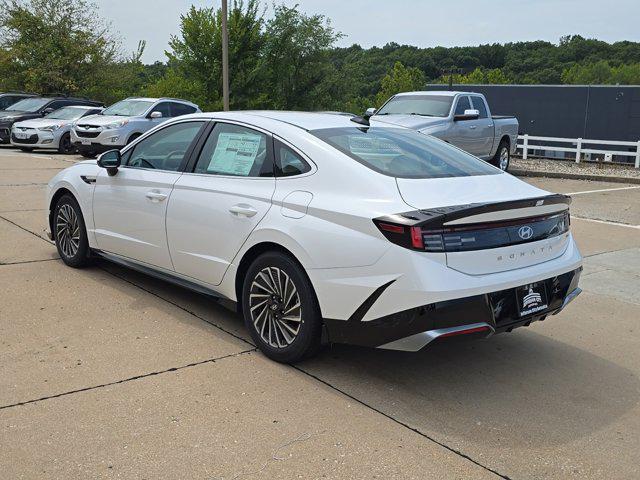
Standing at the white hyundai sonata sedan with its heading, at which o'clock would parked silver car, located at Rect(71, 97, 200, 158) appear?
The parked silver car is roughly at 1 o'clock from the white hyundai sonata sedan.

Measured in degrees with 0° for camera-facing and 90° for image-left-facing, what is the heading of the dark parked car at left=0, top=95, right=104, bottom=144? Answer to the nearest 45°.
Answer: approximately 45°

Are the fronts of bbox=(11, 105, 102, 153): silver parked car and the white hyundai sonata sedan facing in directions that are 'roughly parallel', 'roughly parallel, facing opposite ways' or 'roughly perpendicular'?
roughly perpendicular

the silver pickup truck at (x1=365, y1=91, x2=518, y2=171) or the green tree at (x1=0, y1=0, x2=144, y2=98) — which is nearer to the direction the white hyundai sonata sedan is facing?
the green tree

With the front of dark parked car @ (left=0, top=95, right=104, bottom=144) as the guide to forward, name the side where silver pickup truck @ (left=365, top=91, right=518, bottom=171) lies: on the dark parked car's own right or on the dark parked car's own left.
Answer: on the dark parked car's own left

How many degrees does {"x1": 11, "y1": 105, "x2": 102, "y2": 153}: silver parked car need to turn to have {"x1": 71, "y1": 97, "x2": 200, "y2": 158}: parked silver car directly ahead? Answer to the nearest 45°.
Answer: approximately 90° to its left

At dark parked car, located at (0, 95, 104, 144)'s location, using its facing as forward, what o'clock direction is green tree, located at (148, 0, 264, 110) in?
The green tree is roughly at 6 o'clock from the dark parked car.

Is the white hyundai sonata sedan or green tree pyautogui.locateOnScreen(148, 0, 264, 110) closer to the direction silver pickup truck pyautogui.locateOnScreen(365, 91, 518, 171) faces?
the white hyundai sonata sedan

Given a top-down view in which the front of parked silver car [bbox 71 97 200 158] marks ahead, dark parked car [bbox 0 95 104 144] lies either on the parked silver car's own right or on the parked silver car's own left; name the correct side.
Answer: on the parked silver car's own right

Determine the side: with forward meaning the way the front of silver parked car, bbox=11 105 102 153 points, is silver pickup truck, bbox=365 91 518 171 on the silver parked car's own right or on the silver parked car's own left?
on the silver parked car's own left

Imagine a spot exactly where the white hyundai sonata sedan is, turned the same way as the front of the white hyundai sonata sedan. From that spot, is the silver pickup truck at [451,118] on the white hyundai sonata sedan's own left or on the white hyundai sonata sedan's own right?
on the white hyundai sonata sedan's own right

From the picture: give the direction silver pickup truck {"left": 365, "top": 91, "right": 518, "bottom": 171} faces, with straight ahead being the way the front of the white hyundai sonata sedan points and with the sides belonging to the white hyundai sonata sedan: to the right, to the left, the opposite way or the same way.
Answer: to the left

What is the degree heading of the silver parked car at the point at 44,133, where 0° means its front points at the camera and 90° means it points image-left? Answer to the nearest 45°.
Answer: approximately 45°
